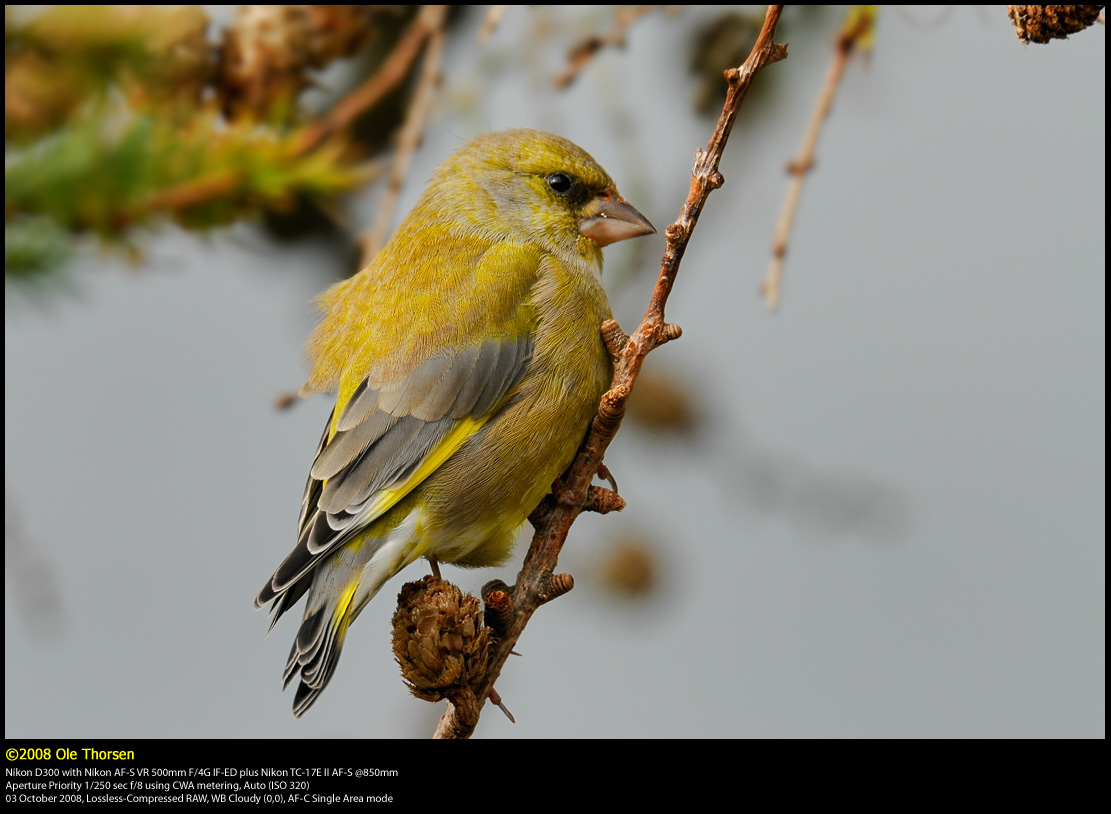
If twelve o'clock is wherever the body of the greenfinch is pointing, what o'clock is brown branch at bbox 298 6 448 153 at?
The brown branch is roughly at 8 o'clock from the greenfinch.

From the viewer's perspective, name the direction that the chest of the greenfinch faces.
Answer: to the viewer's right
